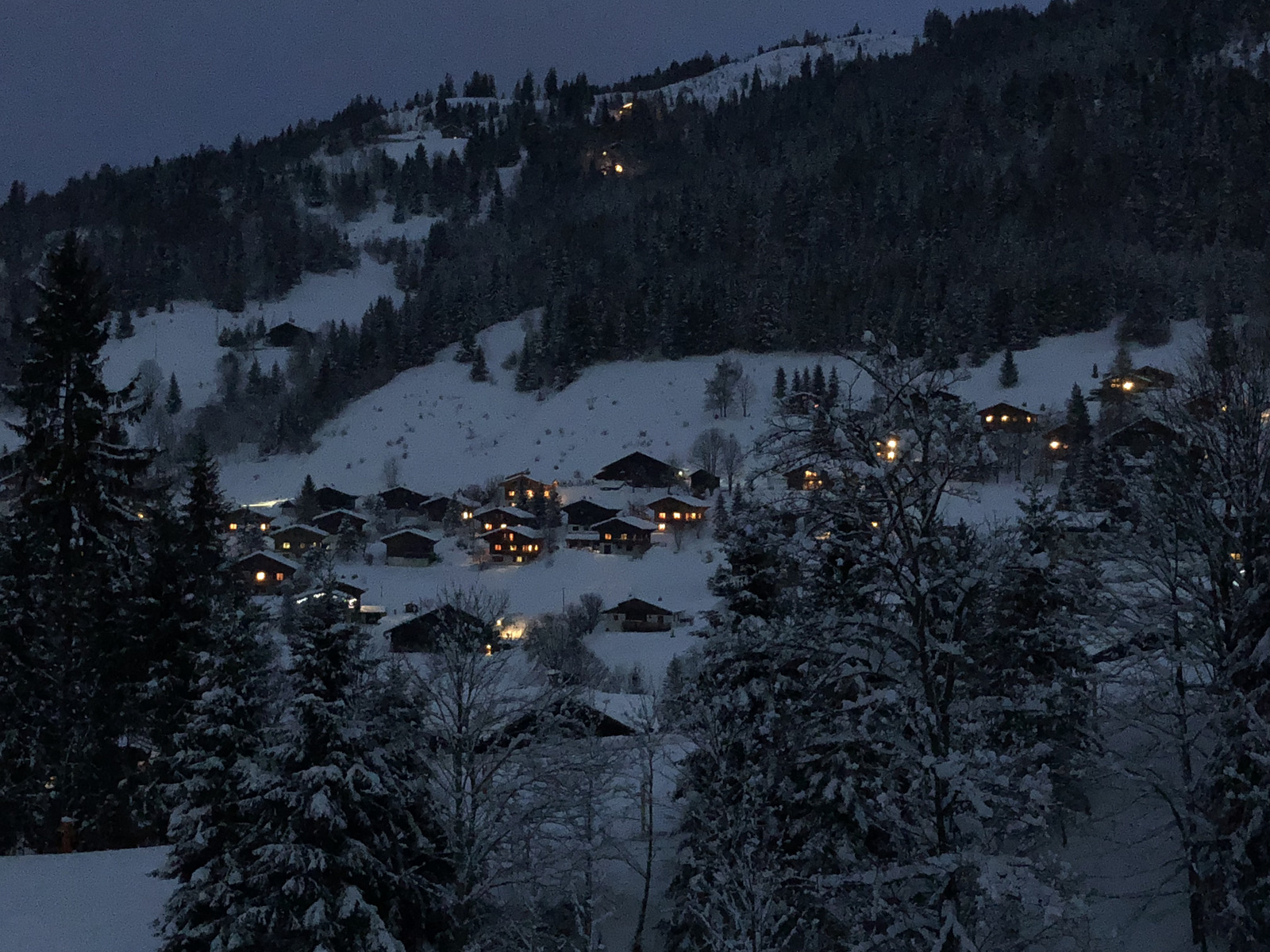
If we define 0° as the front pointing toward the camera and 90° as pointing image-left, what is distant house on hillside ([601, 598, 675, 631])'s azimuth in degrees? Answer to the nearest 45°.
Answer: approximately 0°
